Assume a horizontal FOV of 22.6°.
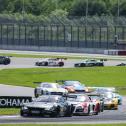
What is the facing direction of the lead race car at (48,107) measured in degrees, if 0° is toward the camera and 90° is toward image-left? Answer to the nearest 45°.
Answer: approximately 45°
